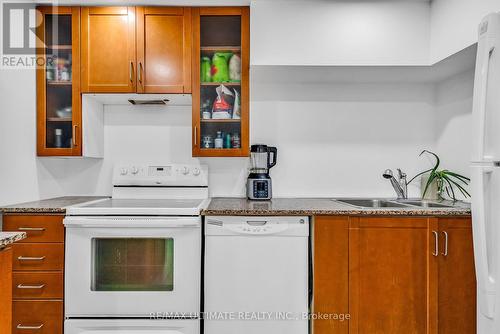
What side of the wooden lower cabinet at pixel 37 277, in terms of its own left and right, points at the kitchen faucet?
left

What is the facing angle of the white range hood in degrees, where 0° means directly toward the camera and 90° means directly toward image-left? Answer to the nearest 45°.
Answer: approximately 0°

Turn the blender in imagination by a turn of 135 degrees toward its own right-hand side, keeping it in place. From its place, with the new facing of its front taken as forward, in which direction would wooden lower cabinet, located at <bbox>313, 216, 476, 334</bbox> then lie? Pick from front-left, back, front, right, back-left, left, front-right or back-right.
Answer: back

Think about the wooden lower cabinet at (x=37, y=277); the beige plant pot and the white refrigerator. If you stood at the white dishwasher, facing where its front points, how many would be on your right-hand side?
1

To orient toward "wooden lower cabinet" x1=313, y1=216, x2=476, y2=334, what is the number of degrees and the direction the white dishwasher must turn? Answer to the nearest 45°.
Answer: approximately 90° to its left

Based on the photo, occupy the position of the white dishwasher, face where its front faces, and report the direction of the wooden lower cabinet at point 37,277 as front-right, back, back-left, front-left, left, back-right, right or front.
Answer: right

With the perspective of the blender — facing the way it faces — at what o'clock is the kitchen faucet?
The kitchen faucet is roughly at 9 o'clock from the blender.

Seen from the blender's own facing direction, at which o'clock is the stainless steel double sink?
The stainless steel double sink is roughly at 9 o'clock from the blender.

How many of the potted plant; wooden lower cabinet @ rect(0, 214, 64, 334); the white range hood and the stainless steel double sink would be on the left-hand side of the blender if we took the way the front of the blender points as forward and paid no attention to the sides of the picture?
2
